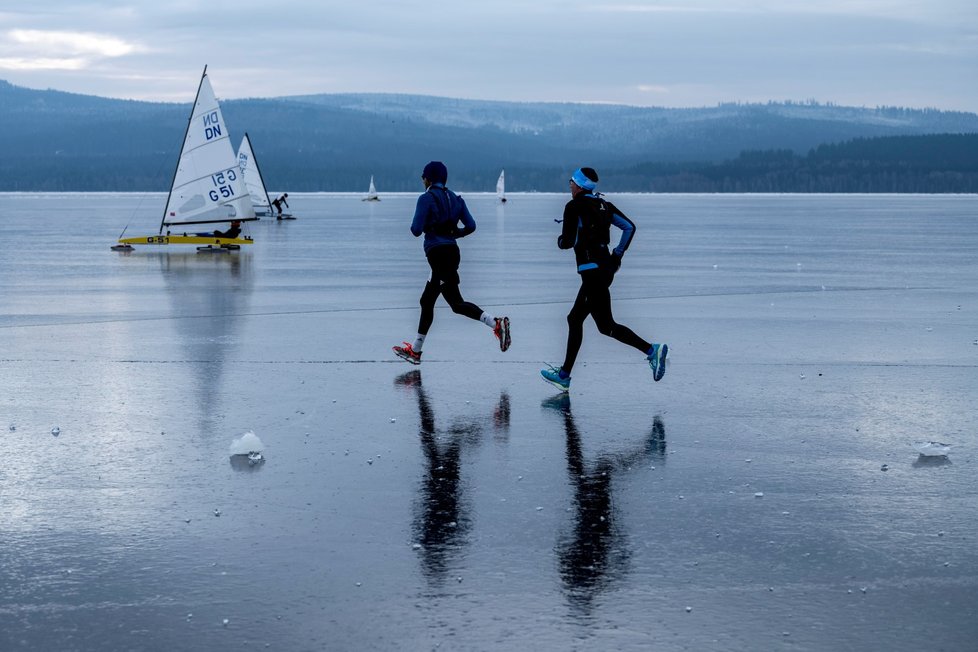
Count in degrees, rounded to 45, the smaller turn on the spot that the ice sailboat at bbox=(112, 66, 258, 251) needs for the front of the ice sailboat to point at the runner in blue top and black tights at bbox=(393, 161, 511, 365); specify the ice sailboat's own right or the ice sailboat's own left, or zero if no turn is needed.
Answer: approximately 90° to the ice sailboat's own left

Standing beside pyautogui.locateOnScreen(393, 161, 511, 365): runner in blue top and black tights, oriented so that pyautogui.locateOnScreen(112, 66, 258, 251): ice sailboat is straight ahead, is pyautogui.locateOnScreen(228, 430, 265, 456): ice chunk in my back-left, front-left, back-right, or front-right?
back-left

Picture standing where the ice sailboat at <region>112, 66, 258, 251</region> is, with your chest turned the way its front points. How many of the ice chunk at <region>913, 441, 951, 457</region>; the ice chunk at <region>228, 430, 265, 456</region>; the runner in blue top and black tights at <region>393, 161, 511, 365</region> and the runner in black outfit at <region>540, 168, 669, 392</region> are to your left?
4

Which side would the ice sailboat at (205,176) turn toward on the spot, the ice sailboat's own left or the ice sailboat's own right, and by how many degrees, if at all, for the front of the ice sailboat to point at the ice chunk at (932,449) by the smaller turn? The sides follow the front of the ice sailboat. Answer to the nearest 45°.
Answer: approximately 90° to the ice sailboat's own left

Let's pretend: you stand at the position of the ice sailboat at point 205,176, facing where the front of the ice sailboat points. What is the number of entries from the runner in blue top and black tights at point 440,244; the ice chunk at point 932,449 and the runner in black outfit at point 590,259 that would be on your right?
0

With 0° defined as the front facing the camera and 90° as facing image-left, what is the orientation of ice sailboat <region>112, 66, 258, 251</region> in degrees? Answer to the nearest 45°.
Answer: approximately 90°

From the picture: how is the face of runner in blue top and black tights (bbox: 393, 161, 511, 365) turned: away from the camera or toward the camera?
away from the camera

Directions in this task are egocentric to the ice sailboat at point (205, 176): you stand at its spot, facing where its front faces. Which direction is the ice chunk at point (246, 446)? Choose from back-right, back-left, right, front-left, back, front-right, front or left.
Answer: left

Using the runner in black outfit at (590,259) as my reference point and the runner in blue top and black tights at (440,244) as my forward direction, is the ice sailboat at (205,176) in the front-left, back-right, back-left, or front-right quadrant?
front-right

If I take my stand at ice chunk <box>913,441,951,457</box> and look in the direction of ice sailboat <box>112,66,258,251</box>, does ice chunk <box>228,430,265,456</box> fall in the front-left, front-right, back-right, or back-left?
front-left

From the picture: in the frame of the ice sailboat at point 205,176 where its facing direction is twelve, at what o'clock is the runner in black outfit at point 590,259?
The runner in black outfit is roughly at 9 o'clock from the ice sailboat.
